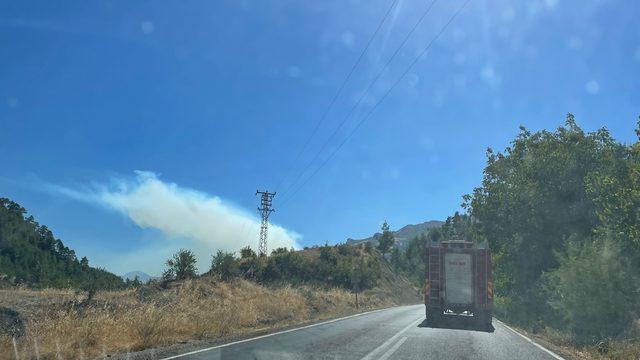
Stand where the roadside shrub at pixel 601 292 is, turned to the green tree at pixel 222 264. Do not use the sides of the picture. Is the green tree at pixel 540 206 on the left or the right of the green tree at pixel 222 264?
right

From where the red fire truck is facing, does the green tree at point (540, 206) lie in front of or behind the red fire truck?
in front

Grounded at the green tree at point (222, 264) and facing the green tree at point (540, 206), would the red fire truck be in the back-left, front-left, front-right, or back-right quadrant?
front-right

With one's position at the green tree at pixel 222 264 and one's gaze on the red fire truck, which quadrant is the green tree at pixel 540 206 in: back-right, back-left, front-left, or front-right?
front-left

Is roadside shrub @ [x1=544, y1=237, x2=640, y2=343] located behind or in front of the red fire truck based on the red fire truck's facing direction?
behind

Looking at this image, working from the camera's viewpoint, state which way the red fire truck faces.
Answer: facing away from the viewer

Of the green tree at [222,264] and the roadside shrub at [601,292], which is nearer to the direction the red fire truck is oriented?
the green tree

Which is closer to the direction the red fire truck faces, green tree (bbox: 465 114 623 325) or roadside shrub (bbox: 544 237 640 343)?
the green tree

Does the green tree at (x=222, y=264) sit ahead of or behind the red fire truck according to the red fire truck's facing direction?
ahead
